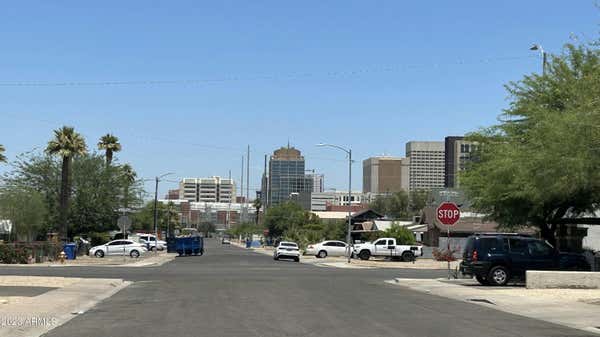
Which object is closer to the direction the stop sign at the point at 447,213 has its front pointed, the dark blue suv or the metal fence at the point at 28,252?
the dark blue suv

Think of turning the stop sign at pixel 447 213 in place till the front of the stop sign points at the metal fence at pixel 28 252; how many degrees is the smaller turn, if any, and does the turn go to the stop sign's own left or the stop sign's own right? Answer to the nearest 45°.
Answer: approximately 135° to the stop sign's own right

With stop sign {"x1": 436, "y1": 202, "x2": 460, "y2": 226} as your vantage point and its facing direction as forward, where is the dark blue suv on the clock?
The dark blue suv is roughly at 10 o'clock from the stop sign.

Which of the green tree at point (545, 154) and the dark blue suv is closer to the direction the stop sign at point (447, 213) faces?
the dark blue suv

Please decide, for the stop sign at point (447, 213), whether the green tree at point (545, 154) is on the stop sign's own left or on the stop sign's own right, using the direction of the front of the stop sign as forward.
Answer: on the stop sign's own left

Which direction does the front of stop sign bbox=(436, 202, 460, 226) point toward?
toward the camera
